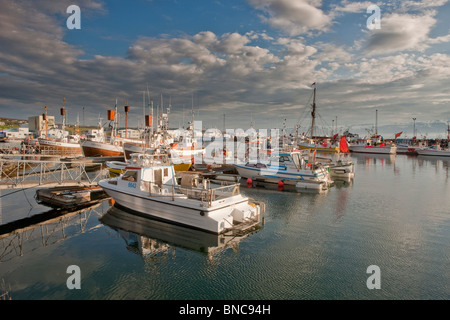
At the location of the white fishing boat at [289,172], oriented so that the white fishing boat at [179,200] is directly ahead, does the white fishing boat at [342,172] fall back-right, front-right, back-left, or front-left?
back-left

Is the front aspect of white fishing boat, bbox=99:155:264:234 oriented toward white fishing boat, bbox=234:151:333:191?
no

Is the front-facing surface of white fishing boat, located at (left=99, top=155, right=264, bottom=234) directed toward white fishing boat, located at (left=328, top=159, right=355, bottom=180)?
no

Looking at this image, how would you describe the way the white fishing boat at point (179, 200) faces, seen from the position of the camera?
facing away from the viewer and to the left of the viewer

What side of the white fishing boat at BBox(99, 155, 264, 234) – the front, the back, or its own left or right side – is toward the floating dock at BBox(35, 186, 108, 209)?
front

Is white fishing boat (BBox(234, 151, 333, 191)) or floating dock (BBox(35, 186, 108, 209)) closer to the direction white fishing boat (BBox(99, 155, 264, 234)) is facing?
the floating dock

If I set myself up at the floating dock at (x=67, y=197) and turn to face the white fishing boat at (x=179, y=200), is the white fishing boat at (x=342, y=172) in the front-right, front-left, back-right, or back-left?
front-left

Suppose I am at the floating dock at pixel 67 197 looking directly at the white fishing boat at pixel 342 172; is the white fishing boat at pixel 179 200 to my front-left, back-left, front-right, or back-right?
front-right

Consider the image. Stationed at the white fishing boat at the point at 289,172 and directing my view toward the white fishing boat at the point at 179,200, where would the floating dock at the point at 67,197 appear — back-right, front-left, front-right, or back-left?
front-right
